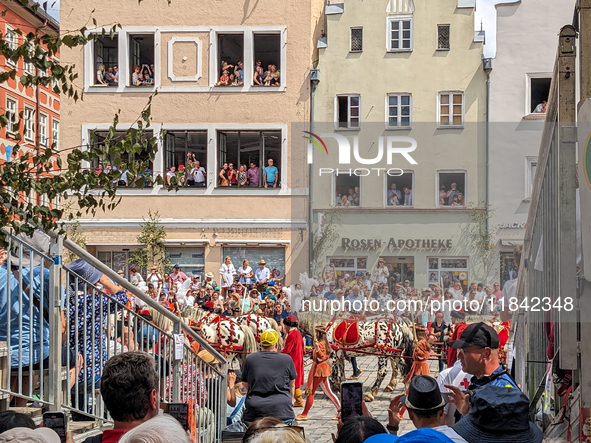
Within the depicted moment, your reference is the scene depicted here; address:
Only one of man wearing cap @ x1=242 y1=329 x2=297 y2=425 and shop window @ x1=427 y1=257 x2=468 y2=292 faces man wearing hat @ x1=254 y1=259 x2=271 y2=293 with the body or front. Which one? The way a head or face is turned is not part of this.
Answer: man wearing cap @ x1=242 y1=329 x2=297 y2=425

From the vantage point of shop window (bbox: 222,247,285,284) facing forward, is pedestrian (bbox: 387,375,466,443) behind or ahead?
ahead

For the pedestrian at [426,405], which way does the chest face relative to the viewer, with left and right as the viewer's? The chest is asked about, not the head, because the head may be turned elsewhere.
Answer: facing away from the viewer

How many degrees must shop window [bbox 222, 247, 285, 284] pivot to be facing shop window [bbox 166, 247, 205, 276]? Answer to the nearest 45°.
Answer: approximately 90° to its right

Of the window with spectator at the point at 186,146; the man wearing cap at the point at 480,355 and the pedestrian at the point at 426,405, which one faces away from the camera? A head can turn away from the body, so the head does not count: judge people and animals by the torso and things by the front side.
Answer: the pedestrian

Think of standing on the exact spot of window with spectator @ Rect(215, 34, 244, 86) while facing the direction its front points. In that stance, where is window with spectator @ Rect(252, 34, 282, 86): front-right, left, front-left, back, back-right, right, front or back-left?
left

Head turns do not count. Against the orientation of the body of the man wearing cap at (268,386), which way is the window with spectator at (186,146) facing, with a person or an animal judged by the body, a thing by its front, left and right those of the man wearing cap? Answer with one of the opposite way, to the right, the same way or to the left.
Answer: the opposite way

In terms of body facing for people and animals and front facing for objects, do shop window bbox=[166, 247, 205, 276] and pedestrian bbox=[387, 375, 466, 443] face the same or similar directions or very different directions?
very different directions

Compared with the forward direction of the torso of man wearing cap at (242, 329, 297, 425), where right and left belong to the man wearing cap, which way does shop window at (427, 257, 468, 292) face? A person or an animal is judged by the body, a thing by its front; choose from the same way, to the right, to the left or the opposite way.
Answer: the opposite way

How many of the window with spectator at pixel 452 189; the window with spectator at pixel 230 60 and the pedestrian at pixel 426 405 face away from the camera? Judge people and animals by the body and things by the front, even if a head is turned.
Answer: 1

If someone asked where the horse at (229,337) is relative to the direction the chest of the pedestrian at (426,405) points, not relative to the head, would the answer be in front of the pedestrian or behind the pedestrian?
in front

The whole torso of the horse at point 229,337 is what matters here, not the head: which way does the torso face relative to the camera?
to the viewer's left
